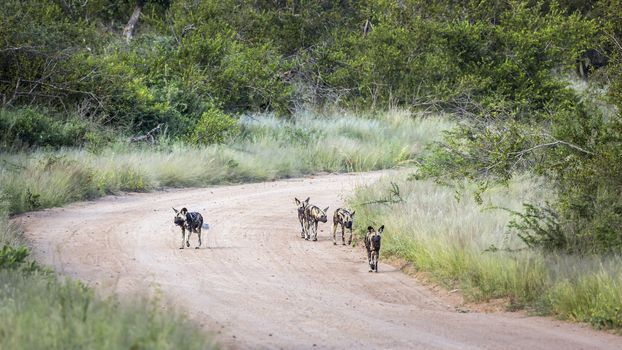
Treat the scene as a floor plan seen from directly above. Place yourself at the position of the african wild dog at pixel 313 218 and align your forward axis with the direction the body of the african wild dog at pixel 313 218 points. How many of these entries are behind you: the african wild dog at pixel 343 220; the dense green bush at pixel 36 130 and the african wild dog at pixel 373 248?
1

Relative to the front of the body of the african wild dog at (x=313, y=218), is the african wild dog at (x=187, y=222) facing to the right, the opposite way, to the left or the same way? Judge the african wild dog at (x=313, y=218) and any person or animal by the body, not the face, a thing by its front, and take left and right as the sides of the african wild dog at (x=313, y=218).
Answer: to the right

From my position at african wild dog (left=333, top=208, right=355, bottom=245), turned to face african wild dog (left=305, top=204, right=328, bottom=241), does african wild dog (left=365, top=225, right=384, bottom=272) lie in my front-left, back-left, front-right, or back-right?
back-left

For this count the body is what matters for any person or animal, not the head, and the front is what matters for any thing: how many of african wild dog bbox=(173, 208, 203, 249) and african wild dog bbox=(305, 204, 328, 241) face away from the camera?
0

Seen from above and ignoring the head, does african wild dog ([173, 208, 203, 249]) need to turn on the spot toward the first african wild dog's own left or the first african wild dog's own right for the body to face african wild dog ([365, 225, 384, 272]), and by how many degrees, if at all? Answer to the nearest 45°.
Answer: approximately 90° to the first african wild dog's own left

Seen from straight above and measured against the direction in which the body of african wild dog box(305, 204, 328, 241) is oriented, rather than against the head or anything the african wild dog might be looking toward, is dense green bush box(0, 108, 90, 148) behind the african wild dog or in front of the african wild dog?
behind

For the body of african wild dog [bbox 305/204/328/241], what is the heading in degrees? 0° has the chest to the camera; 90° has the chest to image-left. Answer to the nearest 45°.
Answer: approximately 315°

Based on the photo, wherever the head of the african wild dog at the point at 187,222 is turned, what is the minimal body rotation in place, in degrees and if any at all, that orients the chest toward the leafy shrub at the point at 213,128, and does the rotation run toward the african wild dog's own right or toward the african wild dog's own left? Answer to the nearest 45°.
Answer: approximately 135° to the african wild dog's own right

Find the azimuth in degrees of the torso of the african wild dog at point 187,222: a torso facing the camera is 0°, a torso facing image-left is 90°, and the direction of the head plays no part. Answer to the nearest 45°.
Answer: approximately 45°

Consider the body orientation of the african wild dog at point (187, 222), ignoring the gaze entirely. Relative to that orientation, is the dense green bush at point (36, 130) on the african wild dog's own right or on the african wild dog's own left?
on the african wild dog's own right

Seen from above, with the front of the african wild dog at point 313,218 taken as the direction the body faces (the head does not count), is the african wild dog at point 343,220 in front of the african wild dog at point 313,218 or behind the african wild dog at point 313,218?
in front
